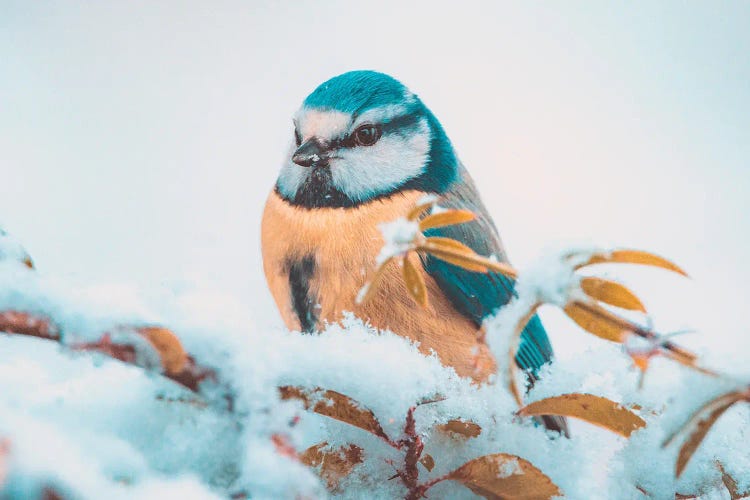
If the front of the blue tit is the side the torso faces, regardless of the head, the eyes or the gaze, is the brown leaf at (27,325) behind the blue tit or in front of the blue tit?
in front

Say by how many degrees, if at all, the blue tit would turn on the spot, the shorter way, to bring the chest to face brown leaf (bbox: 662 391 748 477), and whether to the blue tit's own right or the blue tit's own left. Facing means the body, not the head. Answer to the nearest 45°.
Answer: approximately 45° to the blue tit's own left

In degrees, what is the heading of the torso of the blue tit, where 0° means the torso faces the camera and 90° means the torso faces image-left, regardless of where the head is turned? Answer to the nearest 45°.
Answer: approximately 45°

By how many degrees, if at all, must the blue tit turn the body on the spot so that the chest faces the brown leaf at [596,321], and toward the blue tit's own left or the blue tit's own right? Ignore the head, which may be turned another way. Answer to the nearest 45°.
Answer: approximately 45° to the blue tit's own left

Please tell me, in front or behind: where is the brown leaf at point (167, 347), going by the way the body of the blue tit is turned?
in front
